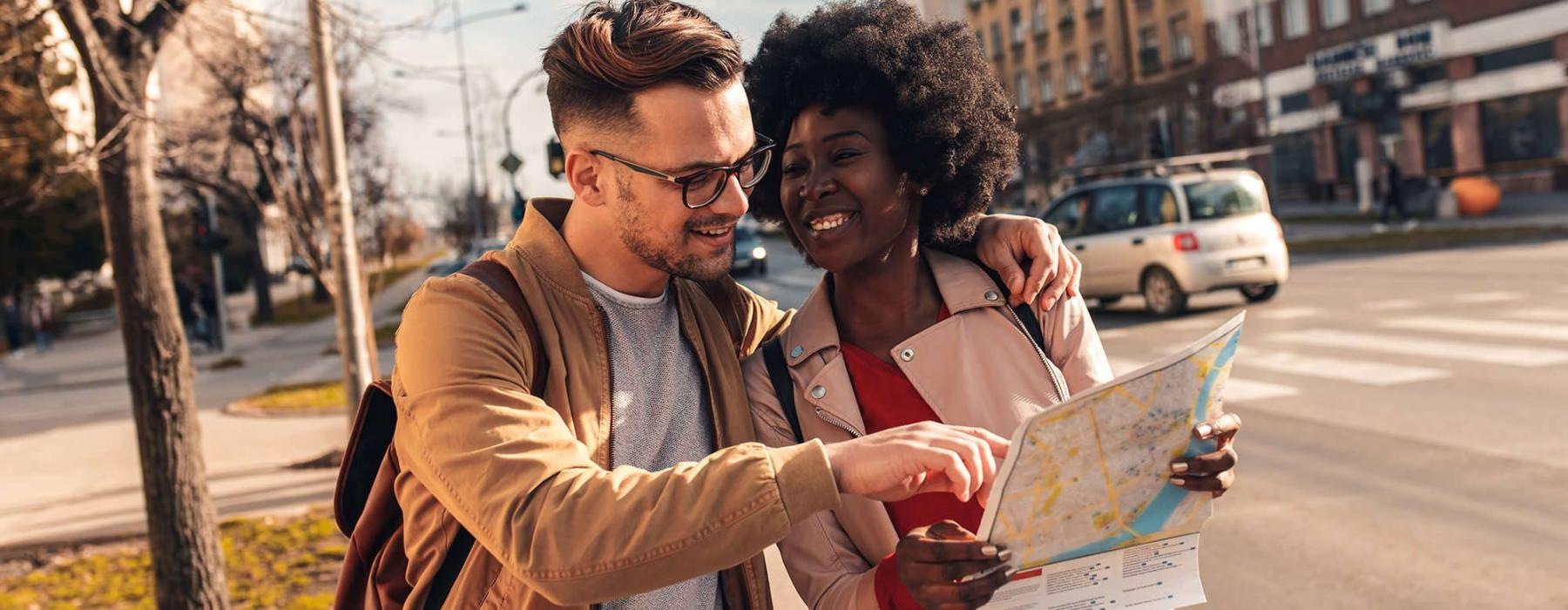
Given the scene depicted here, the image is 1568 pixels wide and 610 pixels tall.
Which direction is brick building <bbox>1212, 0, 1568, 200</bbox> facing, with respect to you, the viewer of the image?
facing the viewer and to the left of the viewer

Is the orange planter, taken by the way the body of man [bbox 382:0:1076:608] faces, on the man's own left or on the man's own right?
on the man's own left

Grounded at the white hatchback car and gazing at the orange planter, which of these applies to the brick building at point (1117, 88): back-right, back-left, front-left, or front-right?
front-left

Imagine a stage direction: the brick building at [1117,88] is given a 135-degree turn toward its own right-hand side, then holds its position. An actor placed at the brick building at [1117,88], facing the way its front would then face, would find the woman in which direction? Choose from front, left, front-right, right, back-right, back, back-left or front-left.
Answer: back

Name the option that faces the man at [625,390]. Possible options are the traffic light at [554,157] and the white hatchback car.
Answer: the traffic light

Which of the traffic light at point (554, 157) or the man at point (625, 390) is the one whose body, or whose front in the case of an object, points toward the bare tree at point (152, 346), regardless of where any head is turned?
the traffic light

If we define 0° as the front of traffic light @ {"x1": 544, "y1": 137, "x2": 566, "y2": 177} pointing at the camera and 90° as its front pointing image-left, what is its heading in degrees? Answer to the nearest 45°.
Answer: approximately 0°

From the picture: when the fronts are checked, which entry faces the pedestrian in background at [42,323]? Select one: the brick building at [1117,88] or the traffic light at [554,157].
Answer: the brick building

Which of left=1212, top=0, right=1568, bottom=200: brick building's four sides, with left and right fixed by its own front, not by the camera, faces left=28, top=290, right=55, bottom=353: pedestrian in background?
front

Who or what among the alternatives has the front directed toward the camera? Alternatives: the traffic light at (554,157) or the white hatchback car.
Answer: the traffic light

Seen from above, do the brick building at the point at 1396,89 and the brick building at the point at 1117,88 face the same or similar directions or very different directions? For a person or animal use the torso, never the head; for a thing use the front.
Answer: same or similar directions
